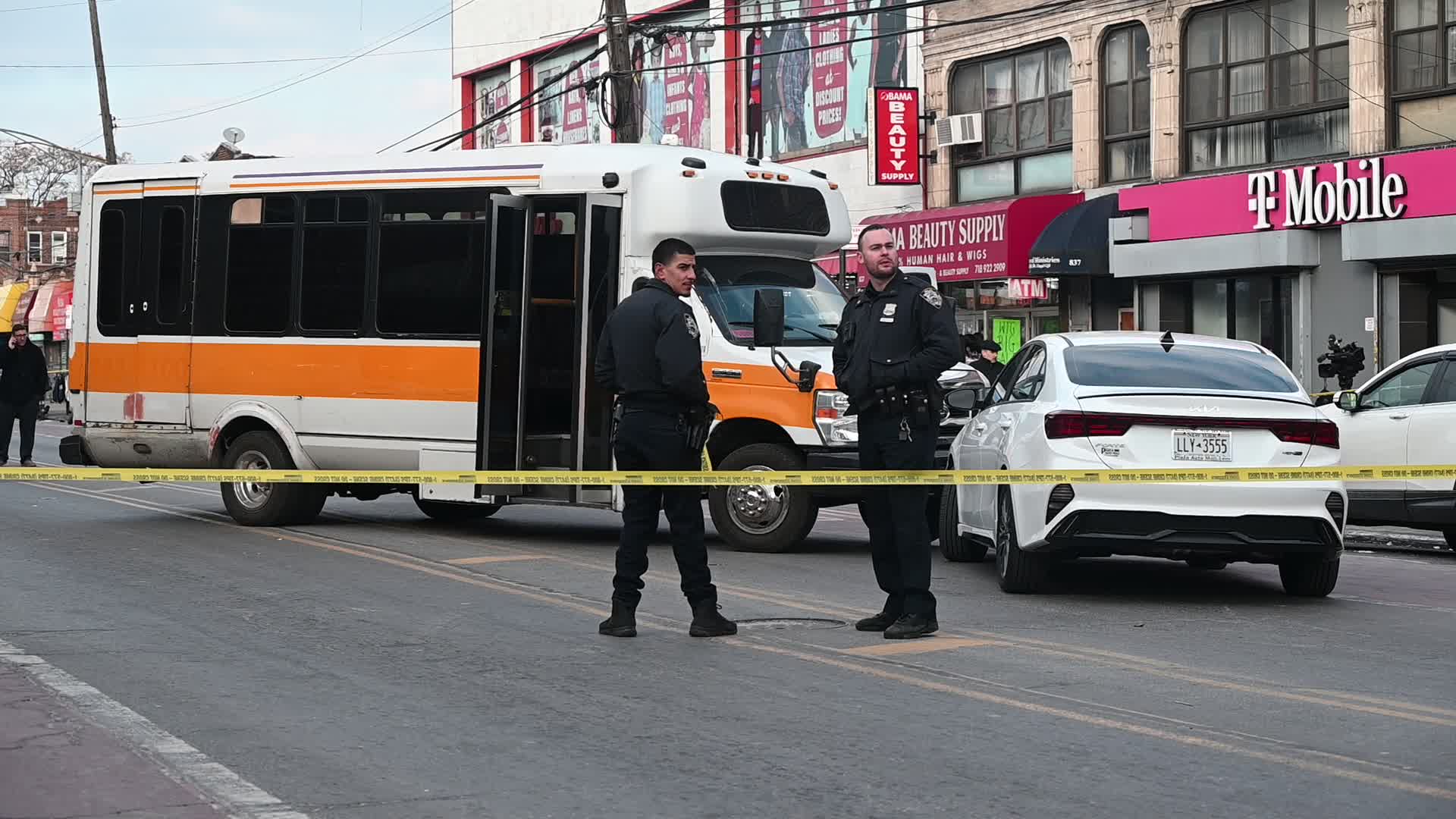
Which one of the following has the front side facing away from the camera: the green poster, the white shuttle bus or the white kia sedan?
the white kia sedan

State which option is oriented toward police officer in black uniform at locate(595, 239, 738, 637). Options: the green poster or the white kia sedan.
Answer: the green poster

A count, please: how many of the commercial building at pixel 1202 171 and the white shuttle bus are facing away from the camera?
0

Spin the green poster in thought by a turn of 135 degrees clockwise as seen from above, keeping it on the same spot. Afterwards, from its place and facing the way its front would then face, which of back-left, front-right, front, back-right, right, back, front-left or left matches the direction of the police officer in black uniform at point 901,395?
back-left

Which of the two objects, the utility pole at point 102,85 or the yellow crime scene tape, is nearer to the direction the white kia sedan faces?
the utility pole

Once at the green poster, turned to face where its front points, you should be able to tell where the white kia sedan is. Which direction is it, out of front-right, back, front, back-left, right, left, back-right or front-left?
front

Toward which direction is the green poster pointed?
toward the camera

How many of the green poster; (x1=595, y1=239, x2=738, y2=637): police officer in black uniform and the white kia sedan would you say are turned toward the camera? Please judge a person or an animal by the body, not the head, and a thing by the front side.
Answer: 1

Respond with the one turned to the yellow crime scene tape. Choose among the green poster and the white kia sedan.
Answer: the green poster

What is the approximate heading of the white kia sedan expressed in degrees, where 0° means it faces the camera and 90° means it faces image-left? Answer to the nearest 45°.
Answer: approximately 180°
